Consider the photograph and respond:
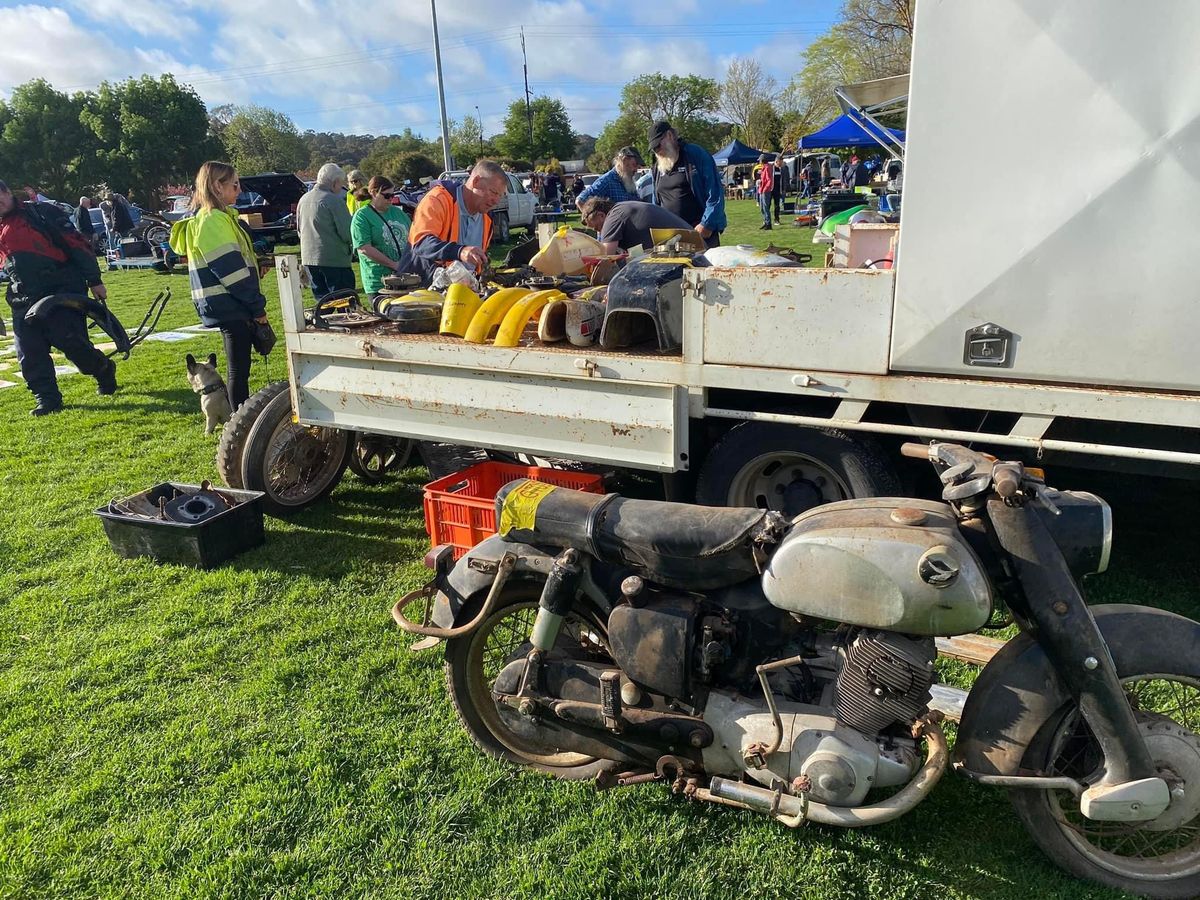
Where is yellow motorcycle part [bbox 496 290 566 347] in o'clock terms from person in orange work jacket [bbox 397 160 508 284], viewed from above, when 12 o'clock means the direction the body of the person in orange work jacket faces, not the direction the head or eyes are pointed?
The yellow motorcycle part is roughly at 1 o'clock from the person in orange work jacket.

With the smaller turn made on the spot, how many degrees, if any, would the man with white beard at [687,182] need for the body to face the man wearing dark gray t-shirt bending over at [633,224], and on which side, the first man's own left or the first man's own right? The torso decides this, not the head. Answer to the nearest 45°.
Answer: approximately 45° to the first man's own left

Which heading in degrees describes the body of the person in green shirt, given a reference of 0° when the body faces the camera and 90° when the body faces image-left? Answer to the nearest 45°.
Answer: approximately 315°

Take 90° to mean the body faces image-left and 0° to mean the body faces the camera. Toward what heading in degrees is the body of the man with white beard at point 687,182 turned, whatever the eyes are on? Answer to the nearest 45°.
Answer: approximately 45°

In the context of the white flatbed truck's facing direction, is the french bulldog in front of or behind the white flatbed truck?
behind

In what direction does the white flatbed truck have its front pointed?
to the viewer's right

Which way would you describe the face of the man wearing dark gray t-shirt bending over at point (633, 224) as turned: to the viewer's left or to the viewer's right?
to the viewer's left
